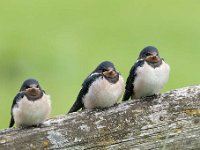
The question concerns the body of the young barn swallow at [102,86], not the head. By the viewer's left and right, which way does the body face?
facing the viewer and to the right of the viewer

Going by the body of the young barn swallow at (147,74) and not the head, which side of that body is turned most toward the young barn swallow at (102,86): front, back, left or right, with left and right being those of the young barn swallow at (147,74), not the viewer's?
right

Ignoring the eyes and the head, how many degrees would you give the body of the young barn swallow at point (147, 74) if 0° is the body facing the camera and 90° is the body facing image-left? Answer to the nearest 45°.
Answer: approximately 315°

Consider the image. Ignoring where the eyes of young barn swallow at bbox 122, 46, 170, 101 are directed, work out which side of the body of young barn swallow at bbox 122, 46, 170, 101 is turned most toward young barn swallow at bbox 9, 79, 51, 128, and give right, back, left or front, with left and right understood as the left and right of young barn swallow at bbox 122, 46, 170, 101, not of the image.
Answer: right

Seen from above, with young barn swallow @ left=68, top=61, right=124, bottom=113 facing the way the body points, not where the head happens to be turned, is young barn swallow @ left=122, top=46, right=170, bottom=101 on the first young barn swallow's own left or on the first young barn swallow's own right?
on the first young barn swallow's own left

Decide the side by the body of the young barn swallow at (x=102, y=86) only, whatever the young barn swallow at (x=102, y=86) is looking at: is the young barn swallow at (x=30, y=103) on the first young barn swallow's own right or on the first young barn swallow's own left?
on the first young barn swallow's own right

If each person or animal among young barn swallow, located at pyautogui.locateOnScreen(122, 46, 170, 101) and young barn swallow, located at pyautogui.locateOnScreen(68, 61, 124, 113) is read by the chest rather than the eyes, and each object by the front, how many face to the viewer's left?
0
